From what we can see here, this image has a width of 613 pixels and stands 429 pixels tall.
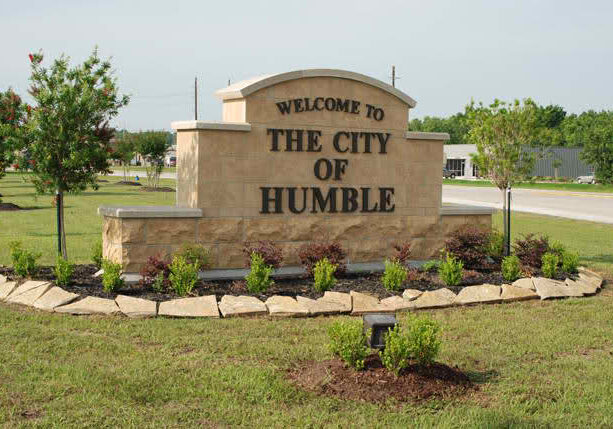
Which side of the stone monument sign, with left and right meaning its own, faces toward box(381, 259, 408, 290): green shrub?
front

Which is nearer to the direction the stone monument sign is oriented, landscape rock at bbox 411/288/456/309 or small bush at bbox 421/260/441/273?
the landscape rock

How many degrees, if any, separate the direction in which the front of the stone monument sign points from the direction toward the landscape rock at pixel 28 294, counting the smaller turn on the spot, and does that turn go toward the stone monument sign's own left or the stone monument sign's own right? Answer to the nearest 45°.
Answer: approximately 90° to the stone monument sign's own right

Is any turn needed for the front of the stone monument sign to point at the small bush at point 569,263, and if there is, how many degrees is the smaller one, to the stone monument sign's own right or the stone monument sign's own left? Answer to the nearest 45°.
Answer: approximately 45° to the stone monument sign's own left

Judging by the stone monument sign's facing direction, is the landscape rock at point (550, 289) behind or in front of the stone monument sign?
in front

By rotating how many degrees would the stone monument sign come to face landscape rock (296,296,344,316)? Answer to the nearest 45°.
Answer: approximately 45° to its right

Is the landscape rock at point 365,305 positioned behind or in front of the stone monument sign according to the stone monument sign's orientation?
in front

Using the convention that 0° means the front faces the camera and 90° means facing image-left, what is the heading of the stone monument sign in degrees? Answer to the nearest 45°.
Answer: approximately 315°

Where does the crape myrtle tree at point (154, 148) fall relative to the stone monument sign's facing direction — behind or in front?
behind

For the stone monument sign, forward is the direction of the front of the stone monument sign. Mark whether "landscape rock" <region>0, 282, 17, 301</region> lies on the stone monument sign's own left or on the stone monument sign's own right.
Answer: on the stone monument sign's own right

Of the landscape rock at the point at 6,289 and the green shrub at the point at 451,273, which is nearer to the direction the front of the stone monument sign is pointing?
the green shrub

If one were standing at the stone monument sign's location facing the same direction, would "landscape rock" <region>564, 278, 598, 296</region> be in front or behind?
in front

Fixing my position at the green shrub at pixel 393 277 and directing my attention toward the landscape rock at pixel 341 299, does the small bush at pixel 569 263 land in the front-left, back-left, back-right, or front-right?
back-left

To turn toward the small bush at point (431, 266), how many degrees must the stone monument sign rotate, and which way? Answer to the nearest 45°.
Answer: approximately 45° to its left
